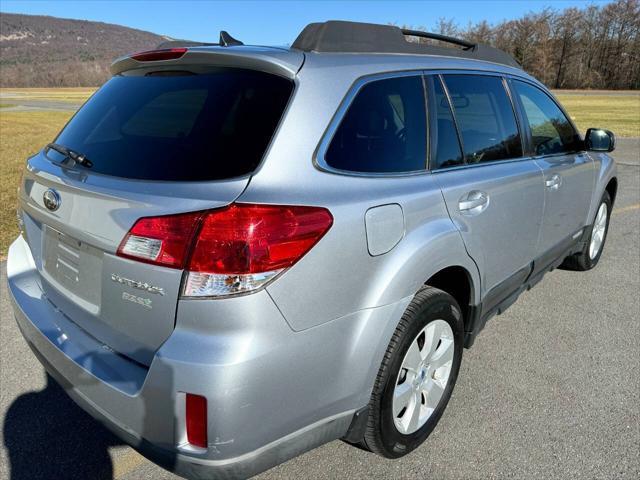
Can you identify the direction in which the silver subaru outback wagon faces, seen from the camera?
facing away from the viewer and to the right of the viewer
